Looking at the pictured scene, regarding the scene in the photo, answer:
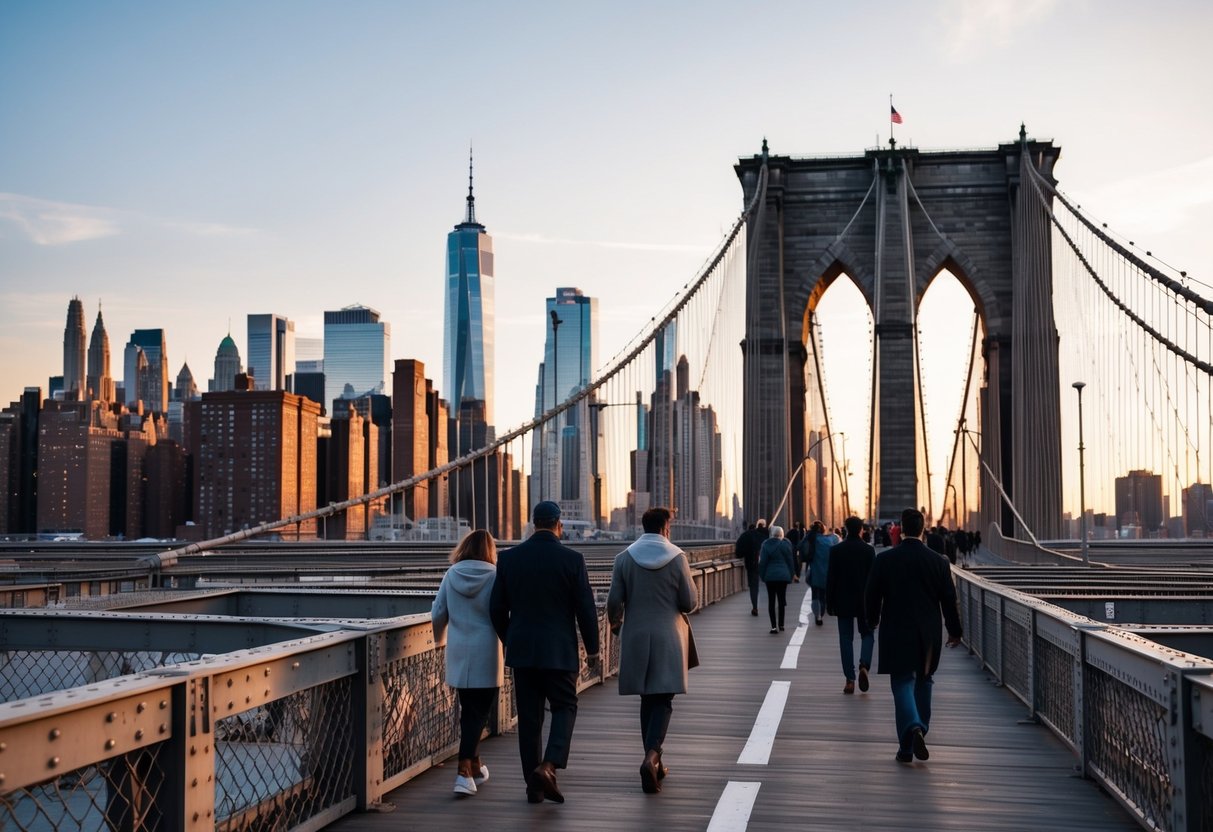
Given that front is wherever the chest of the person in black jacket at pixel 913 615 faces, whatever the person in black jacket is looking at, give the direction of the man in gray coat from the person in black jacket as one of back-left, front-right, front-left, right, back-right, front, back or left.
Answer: back-left

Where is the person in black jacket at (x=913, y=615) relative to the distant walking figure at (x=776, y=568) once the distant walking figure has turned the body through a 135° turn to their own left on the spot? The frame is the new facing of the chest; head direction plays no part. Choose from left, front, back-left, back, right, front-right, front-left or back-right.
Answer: front-left

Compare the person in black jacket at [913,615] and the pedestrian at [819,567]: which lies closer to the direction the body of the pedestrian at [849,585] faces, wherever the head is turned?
the pedestrian

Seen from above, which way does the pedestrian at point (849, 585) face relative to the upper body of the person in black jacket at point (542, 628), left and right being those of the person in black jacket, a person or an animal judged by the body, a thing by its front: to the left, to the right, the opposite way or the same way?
the same way

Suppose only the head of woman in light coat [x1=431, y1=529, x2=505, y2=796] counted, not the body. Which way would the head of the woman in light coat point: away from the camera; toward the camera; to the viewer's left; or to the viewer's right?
away from the camera

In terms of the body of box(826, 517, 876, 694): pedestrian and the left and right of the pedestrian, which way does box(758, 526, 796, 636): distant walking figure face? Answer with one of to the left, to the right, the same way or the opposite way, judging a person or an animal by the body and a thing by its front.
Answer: the same way

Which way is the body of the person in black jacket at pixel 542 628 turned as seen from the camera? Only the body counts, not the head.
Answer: away from the camera

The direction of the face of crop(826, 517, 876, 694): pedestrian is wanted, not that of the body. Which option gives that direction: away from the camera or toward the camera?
away from the camera

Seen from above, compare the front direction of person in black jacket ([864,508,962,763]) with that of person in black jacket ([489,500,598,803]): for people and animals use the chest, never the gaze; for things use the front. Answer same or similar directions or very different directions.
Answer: same or similar directions

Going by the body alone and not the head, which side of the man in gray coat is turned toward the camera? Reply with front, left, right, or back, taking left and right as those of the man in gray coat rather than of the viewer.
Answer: back

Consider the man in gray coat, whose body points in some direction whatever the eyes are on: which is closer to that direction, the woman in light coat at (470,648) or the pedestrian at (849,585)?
the pedestrian

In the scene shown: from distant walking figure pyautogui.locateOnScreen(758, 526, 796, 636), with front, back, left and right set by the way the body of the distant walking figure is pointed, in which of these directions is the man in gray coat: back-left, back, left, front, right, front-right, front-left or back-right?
back

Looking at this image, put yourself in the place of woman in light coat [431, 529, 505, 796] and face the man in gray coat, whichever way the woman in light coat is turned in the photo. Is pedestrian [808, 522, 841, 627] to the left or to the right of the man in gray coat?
left

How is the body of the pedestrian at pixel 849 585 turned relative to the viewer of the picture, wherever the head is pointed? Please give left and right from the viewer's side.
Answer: facing away from the viewer

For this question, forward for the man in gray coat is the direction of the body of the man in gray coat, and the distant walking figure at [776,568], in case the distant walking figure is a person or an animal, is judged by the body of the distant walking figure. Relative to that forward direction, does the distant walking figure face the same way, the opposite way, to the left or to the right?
the same way

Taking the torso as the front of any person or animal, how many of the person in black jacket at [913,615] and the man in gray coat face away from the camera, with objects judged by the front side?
2

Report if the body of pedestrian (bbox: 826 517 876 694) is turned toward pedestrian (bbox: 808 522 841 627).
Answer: yes

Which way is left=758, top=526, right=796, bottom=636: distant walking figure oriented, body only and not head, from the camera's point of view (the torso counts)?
away from the camera

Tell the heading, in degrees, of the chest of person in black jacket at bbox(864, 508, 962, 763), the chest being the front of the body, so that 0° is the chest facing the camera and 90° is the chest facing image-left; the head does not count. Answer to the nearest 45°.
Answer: approximately 180°
